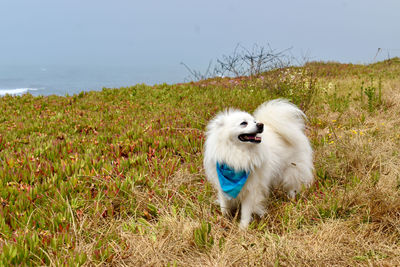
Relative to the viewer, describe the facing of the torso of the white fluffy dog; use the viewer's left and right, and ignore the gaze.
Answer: facing the viewer and to the left of the viewer
